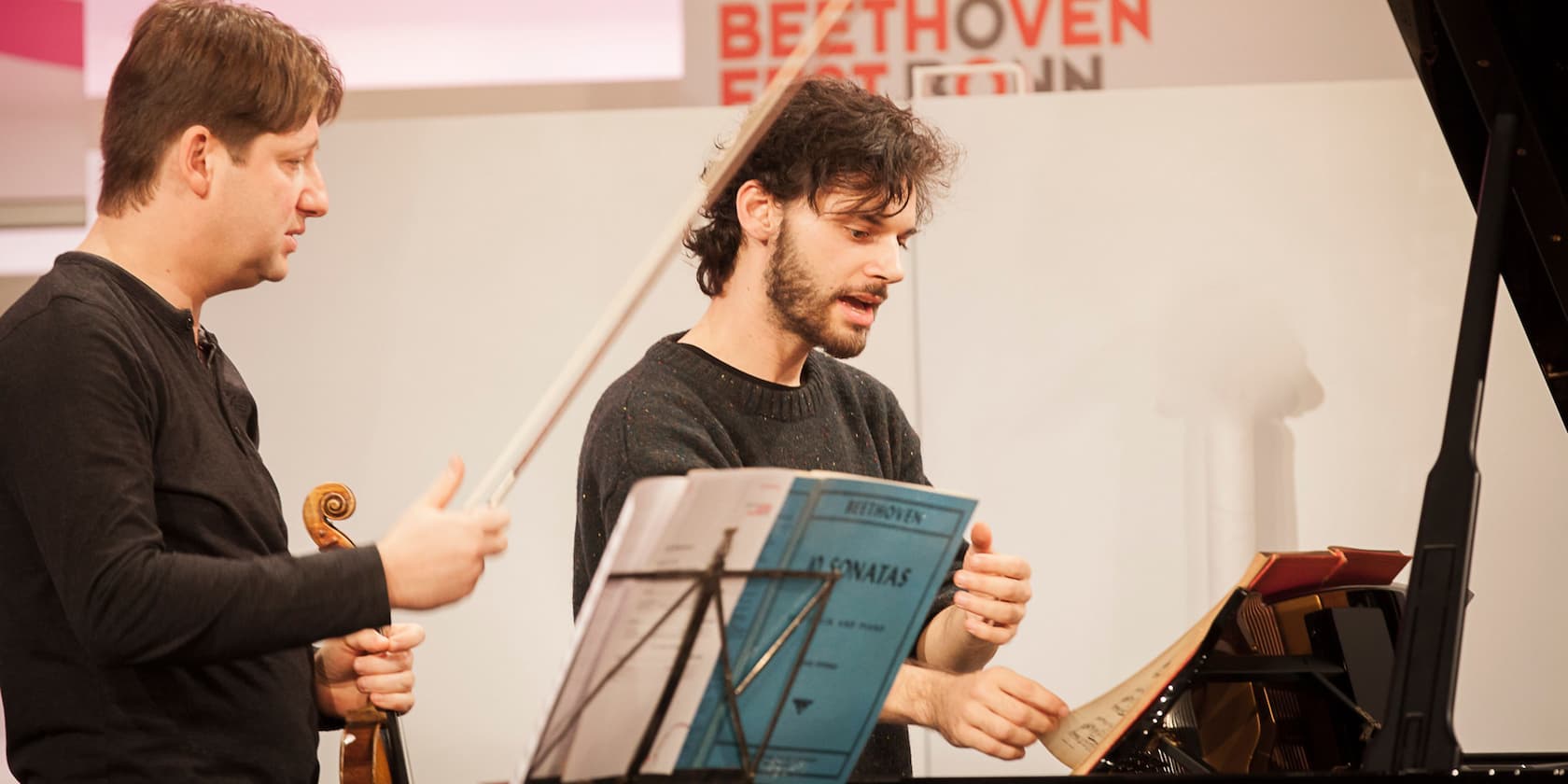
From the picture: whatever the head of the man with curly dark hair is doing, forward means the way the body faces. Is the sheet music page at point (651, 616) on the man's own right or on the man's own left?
on the man's own right

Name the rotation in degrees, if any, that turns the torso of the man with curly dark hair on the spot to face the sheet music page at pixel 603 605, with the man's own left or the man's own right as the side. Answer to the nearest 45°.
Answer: approximately 45° to the man's own right

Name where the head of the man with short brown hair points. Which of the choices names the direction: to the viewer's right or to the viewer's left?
to the viewer's right

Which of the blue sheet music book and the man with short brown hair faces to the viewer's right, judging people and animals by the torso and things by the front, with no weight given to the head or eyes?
the man with short brown hair

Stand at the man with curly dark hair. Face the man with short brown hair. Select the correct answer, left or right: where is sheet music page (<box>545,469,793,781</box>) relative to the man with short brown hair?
left

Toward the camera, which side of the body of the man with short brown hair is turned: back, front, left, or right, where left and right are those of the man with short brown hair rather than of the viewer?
right

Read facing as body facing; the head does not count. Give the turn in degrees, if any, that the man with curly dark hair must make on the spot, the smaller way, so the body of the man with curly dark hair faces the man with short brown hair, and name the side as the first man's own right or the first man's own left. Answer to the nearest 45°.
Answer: approximately 90° to the first man's own right

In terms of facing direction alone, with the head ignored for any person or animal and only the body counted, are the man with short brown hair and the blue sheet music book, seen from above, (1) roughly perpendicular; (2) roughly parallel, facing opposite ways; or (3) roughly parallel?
roughly perpendicular

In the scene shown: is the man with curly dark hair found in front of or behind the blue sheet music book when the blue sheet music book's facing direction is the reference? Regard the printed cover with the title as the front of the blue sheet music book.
behind

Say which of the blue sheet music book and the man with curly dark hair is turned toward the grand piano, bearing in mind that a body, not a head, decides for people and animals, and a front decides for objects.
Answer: the man with curly dark hair

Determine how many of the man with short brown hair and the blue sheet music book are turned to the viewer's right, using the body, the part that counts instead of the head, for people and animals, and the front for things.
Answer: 1
